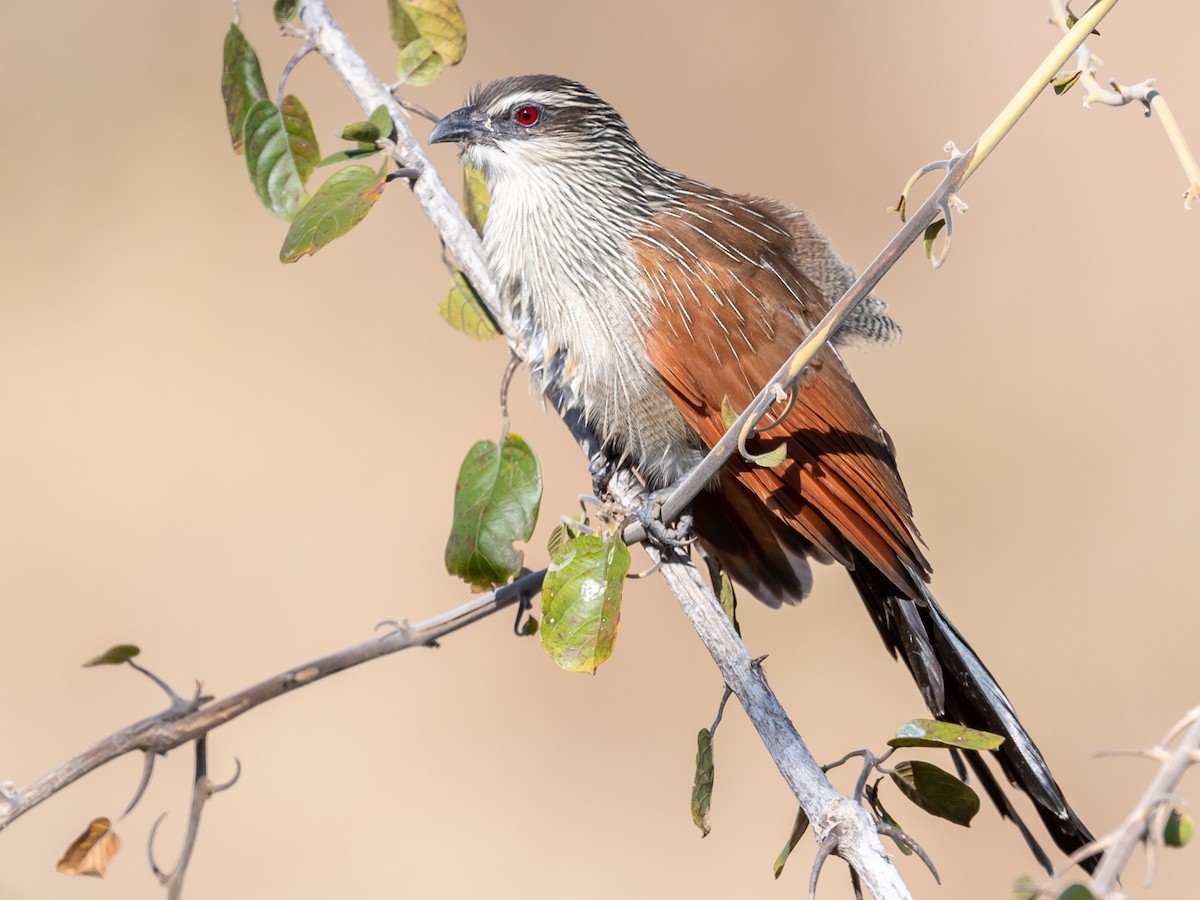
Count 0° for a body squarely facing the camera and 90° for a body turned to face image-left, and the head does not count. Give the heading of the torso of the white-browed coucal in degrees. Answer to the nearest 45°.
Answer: approximately 90°

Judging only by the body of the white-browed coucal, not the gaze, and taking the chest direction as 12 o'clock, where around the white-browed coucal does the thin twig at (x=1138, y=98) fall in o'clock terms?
The thin twig is roughly at 8 o'clock from the white-browed coucal.
